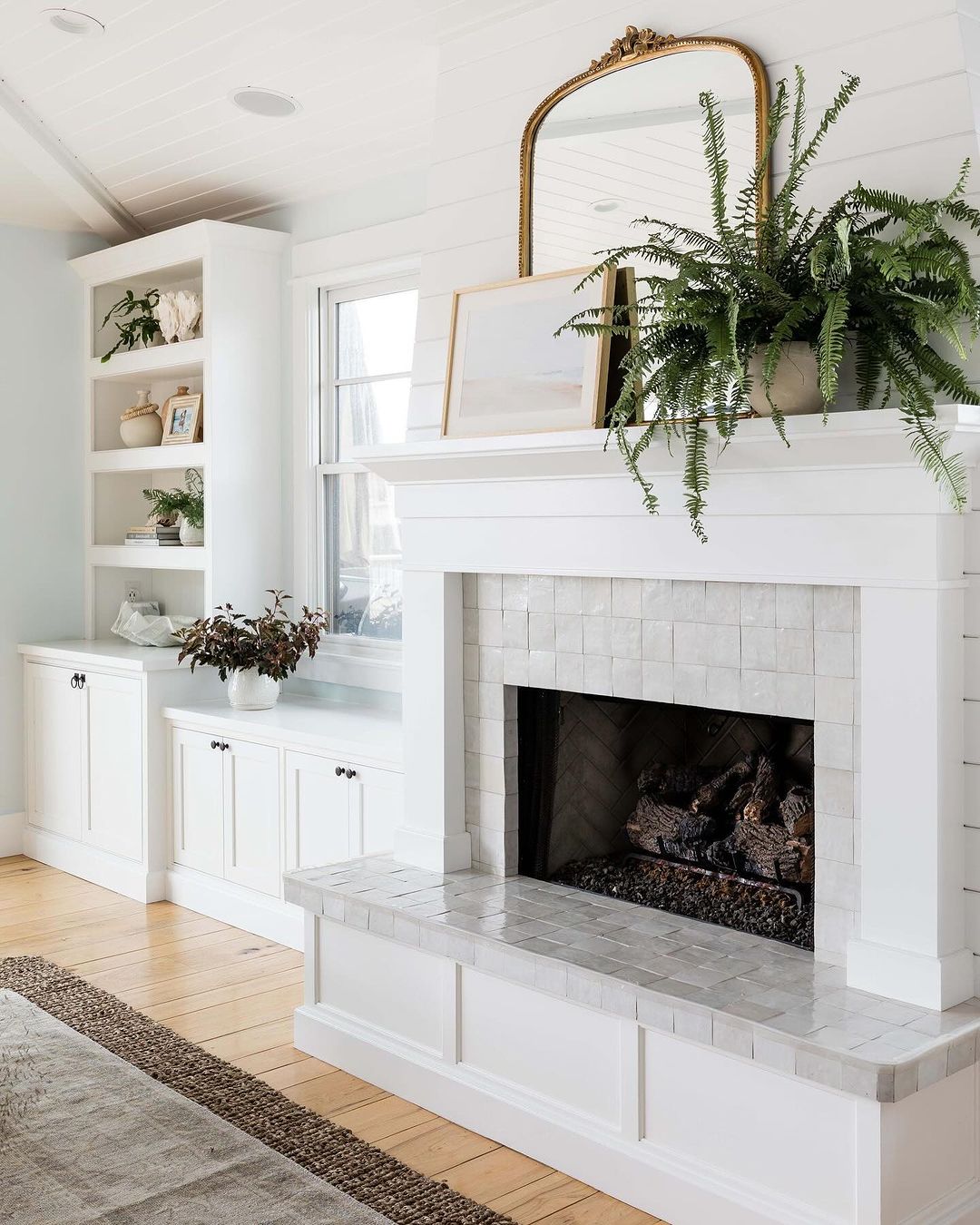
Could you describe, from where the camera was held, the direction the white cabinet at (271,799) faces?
facing the viewer and to the left of the viewer

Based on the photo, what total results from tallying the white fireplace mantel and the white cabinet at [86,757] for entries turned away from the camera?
0

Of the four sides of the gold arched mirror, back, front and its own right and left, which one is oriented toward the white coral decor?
right

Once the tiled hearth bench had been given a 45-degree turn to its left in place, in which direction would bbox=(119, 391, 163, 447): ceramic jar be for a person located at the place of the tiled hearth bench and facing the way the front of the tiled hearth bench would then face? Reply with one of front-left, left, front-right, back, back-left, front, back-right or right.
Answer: back-right

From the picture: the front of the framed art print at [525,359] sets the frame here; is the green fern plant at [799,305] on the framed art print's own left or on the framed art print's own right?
on the framed art print's own left

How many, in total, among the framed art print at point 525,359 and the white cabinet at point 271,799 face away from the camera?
0

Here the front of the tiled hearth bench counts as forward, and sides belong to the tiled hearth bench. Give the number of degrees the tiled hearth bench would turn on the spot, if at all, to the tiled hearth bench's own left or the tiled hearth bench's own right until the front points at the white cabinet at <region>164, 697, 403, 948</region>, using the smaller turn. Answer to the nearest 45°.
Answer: approximately 90° to the tiled hearth bench's own right

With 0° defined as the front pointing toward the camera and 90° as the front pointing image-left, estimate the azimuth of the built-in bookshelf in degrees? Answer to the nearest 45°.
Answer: approximately 45°

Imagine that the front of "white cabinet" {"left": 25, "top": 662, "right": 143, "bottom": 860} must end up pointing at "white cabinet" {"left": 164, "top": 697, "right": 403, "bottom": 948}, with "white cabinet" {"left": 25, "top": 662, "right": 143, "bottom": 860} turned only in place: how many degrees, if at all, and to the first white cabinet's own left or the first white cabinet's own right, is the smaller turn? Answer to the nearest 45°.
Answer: approximately 90° to the first white cabinet's own left

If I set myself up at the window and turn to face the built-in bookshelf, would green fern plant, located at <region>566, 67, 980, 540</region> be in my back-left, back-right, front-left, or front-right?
back-left

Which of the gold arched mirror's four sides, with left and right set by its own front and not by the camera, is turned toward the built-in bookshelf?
right

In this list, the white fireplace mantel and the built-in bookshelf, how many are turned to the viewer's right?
0
